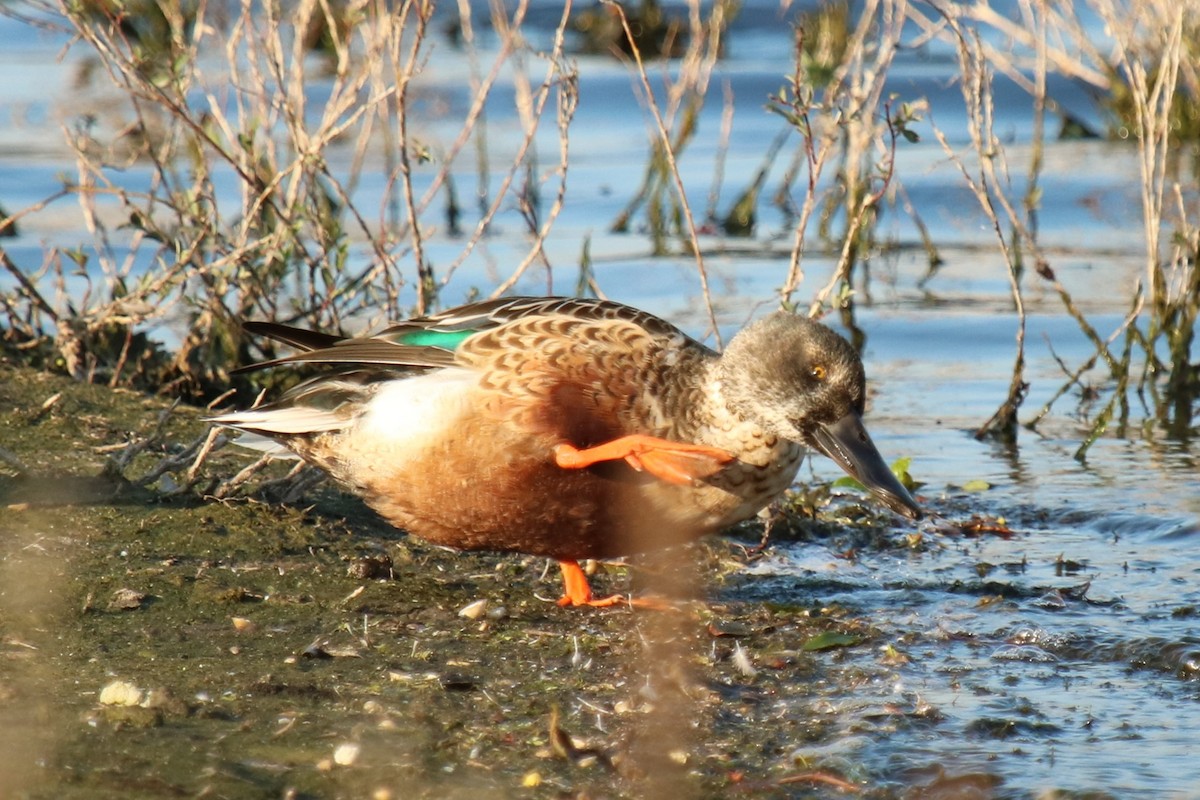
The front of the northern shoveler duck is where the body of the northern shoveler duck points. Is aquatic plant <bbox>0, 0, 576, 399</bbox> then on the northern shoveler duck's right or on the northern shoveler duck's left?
on the northern shoveler duck's left

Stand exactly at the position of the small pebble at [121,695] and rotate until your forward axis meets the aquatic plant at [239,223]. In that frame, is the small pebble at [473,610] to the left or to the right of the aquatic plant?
right

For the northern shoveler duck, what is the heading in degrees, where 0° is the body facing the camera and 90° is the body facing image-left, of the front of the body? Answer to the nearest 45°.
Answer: approximately 270°

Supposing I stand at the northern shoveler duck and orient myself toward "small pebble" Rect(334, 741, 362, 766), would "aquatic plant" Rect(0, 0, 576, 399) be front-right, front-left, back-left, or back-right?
back-right

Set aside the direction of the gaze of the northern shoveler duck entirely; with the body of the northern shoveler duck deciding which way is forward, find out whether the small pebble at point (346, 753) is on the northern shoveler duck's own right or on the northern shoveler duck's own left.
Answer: on the northern shoveler duck's own right

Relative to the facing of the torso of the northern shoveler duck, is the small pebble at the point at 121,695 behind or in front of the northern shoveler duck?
behind
